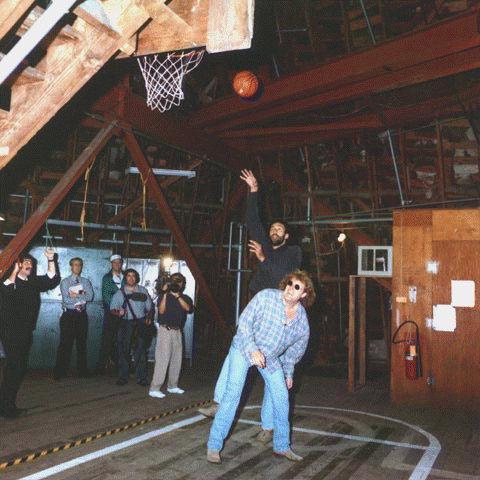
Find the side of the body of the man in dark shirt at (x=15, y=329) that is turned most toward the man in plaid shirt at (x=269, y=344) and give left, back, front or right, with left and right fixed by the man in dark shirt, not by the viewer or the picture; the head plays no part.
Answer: front

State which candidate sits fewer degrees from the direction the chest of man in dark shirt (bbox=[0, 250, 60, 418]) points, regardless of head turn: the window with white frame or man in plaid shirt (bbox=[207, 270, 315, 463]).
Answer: the man in plaid shirt

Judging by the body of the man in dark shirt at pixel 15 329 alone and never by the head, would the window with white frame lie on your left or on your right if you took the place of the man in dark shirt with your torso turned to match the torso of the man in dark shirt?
on your left

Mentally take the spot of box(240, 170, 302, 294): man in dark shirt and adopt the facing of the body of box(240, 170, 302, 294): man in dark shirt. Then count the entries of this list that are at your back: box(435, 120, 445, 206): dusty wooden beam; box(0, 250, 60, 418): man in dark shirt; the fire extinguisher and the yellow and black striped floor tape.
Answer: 2

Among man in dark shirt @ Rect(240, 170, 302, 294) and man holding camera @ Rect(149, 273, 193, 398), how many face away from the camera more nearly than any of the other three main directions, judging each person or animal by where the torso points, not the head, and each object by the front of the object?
0

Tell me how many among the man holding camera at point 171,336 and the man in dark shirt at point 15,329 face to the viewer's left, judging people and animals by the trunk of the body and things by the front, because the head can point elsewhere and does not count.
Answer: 0

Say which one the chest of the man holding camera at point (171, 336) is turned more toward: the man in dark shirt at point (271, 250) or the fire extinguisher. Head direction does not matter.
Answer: the man in dark shirt

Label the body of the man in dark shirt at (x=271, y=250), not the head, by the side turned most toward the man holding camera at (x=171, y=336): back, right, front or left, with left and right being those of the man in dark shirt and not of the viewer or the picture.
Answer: right

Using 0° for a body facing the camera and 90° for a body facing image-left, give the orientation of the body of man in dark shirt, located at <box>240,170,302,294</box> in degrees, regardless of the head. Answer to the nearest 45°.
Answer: approximately 45°

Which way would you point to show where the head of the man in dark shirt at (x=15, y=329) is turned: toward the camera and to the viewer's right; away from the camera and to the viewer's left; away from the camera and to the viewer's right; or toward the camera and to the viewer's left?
toward the camera and to the viewer's right

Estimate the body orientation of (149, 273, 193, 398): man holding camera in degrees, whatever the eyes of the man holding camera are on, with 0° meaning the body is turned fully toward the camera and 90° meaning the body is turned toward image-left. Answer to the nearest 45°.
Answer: approximately 0°

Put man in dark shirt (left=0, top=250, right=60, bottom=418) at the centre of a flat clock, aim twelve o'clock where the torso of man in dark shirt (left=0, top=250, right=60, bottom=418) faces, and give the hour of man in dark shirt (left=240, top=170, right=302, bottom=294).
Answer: man in dark shirt (left=240, top=170, right=302, bottom=294) is roughly at 11 o'clock from man in dark shirt (left=0, top=250, right=60, bottom=418).
